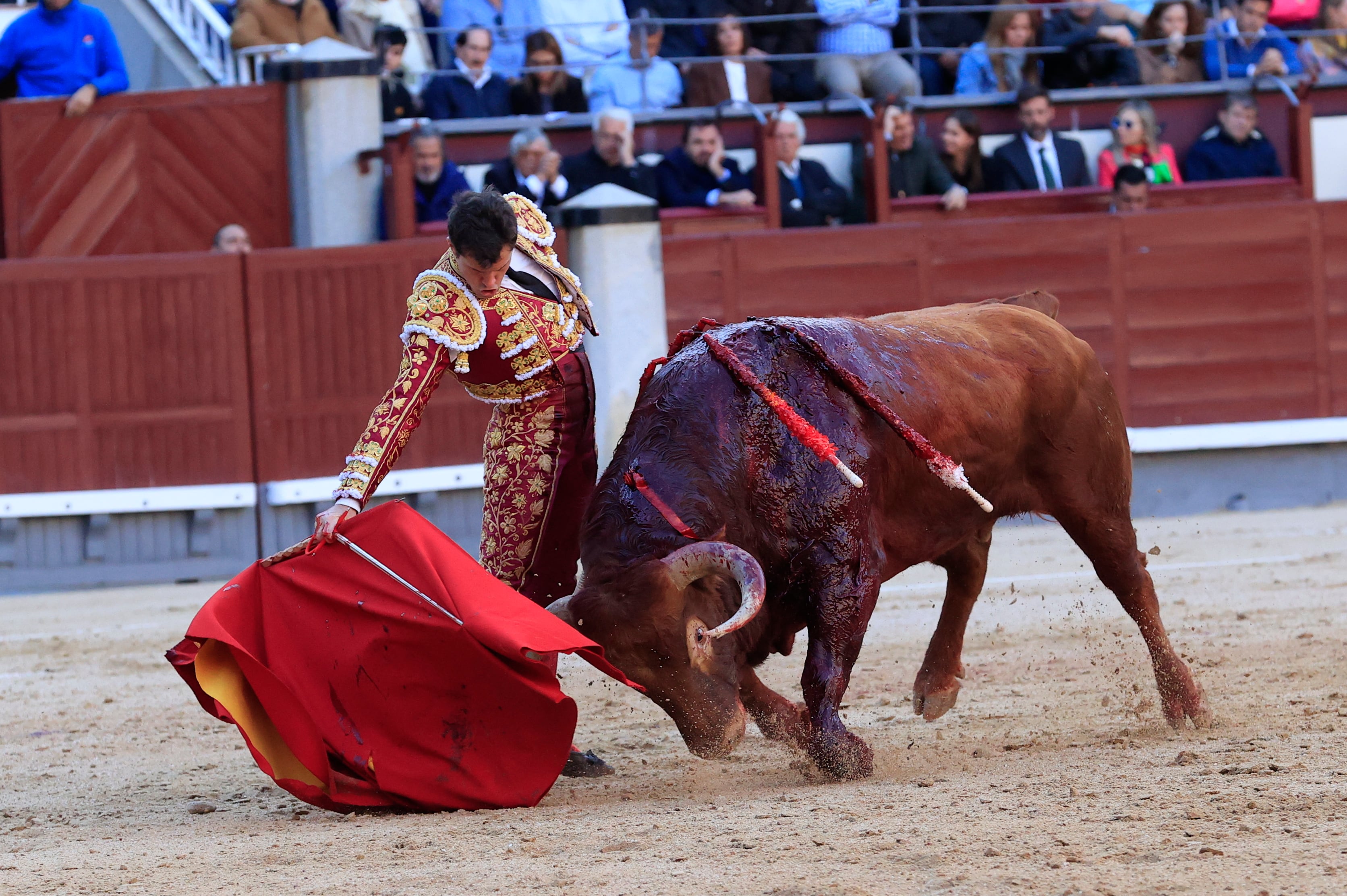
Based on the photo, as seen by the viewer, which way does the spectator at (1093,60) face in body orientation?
toward the camera

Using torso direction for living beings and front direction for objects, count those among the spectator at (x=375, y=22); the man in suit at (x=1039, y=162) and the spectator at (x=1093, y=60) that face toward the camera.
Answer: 3

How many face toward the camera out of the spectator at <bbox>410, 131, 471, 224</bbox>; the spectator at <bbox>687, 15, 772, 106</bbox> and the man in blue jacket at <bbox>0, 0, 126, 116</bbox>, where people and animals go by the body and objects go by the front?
3

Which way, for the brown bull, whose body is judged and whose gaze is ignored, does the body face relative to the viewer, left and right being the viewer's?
facing the viewer and to the left of the viewer

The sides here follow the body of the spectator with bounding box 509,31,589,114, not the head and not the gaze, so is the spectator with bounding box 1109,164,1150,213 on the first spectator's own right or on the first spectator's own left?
on the first spectator's own left

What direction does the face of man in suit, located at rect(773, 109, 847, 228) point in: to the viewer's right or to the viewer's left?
to the viewer's left

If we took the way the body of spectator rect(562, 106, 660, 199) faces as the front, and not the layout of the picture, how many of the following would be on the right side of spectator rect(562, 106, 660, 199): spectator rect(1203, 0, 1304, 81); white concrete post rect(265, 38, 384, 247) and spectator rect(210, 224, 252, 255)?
2

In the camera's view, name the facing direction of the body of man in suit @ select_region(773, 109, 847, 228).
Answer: toward the camera

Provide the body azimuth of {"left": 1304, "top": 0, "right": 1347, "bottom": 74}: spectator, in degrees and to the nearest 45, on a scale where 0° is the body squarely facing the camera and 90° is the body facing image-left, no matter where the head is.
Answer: approximately 0°

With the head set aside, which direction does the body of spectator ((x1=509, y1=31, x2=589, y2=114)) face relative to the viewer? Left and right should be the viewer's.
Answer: facing the viewer

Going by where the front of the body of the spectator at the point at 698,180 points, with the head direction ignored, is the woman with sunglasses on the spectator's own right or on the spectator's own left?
on the spectator's own left

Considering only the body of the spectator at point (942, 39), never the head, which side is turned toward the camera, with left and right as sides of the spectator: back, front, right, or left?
front
